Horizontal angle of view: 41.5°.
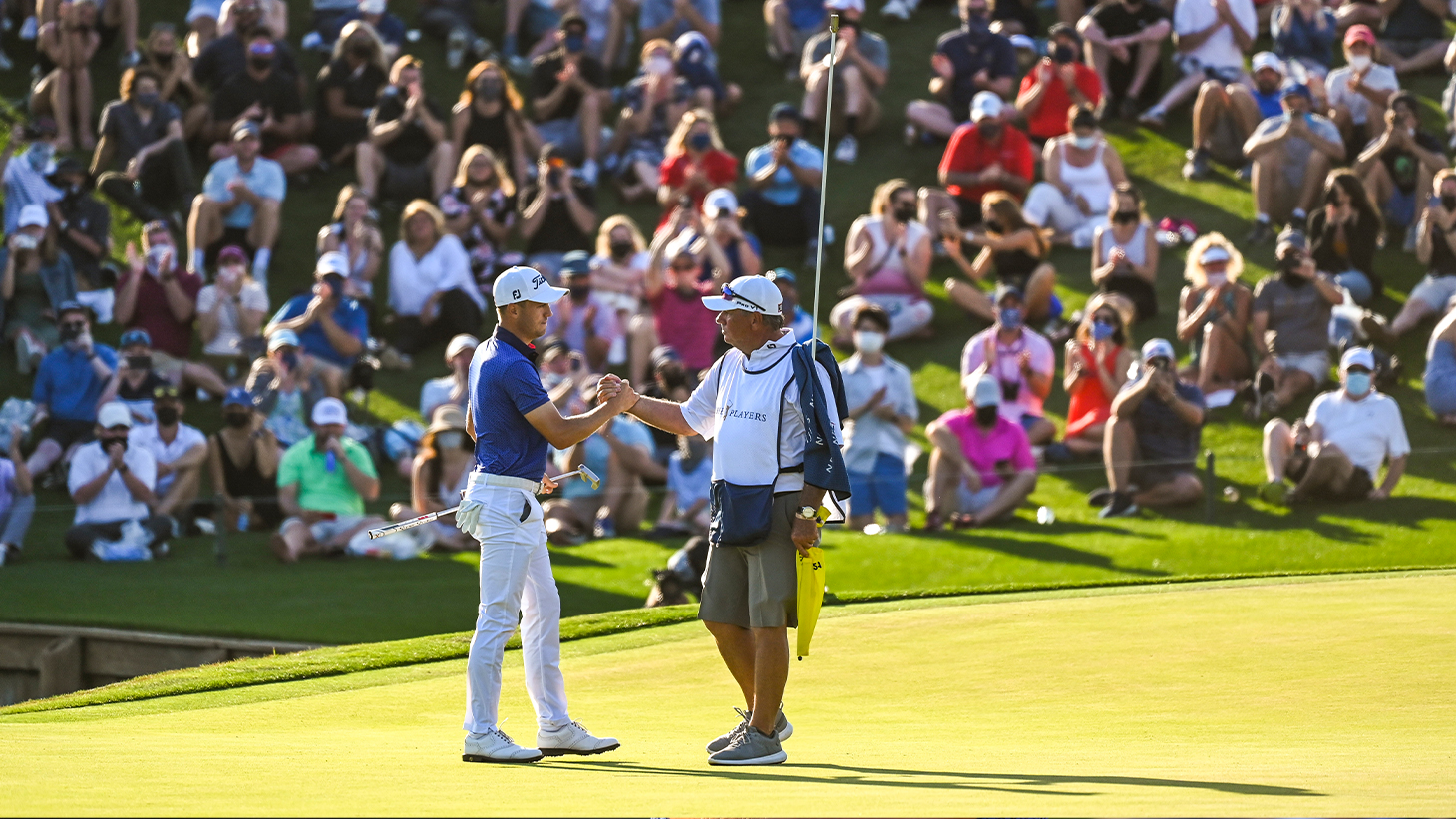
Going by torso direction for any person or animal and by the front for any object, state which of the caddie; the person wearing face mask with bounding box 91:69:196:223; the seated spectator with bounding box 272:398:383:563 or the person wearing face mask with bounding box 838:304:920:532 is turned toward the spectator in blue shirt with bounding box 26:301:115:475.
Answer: the person wearing face mask with bounding box 91:69:196:223

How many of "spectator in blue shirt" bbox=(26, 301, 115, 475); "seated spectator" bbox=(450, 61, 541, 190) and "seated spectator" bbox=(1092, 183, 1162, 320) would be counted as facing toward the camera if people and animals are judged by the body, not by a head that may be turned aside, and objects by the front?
3

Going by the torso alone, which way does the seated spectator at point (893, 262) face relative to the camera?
toward the camera

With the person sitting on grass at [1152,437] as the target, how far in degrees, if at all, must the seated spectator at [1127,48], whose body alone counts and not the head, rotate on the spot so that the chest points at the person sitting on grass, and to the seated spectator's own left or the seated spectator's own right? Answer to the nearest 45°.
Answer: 0° — they already face them

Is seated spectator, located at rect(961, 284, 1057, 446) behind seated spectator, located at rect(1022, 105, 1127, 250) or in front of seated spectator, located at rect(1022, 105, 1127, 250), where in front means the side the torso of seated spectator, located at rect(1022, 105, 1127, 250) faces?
in front

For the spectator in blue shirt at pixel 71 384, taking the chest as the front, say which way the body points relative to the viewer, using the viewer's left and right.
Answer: facing the viewer

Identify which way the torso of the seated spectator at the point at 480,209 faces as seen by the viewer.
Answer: toward the camera

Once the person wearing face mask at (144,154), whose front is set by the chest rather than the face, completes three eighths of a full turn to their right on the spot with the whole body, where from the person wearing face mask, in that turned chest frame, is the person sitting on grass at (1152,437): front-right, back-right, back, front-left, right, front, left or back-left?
back

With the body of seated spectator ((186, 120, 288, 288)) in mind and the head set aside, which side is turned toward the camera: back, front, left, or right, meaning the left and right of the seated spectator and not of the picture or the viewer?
front

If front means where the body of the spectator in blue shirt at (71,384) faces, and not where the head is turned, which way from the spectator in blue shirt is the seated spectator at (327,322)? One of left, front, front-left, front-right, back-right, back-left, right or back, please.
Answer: left

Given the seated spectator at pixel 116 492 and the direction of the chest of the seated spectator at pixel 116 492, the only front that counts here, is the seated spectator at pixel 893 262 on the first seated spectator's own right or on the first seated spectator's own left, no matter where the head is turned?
on the first seated spectator's own left

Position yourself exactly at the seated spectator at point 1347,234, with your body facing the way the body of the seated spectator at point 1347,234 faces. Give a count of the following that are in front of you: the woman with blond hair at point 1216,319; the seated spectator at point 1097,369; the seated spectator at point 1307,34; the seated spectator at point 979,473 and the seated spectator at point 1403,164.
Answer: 3

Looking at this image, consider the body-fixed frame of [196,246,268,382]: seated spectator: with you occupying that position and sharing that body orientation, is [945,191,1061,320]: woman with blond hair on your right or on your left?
on your left

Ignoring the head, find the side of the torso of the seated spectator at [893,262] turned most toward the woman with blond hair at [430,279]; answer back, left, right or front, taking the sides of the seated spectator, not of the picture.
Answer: right

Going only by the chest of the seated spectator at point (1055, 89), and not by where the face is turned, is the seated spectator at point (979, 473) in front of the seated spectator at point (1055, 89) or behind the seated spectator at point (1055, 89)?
in front

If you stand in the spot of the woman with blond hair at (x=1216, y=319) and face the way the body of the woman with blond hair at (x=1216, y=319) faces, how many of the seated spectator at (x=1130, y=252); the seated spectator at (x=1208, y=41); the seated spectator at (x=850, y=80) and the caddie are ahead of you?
1

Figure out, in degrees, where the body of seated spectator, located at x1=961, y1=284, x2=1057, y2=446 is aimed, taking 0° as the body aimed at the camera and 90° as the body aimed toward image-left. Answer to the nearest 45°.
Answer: approximately 0°
